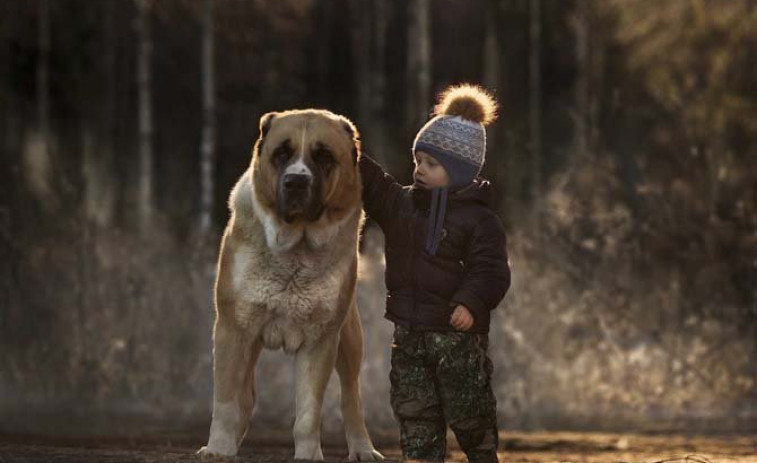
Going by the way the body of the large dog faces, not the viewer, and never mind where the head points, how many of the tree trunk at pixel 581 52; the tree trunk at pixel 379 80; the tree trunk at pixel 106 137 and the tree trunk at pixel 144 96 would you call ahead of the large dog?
0

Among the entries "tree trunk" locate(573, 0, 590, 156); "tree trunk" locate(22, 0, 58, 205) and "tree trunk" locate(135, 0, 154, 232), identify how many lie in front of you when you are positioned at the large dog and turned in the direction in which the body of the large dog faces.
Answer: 0

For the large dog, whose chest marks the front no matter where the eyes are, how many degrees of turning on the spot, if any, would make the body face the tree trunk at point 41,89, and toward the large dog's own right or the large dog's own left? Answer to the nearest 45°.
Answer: approximately 180°

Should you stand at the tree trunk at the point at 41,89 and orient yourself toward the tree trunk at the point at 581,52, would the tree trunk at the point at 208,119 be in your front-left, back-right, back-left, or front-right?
front-right

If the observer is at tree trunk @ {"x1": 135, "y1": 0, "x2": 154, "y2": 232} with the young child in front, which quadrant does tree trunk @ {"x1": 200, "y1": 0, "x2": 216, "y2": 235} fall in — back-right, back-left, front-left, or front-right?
front-left

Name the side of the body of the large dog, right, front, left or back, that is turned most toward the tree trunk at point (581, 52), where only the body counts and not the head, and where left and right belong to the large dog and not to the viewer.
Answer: back

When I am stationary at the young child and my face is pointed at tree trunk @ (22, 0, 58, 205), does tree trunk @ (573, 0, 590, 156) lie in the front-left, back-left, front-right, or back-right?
front-right

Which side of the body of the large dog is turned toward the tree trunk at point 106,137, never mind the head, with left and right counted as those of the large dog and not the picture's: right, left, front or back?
back

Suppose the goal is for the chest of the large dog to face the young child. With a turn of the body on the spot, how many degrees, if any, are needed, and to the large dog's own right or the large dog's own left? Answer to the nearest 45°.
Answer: approximately 90° to the large dog's own left

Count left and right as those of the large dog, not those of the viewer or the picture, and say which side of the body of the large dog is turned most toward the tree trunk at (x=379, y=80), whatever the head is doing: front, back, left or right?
back

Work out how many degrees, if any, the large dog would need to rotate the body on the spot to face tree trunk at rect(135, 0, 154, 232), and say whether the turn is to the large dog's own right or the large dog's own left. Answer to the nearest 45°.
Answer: approximately 180°

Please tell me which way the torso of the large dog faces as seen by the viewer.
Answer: toward the camera

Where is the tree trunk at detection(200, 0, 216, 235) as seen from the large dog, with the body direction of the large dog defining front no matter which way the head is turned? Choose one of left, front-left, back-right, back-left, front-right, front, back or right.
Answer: back
